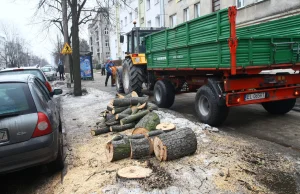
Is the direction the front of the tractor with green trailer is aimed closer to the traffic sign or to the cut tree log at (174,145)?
the traffic sign

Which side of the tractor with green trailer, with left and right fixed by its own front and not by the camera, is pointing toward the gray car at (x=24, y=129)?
left

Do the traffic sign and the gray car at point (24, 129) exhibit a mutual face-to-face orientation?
yes

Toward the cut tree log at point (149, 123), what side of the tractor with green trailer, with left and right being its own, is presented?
left

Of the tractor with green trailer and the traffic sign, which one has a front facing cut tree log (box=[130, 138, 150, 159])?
the traffic sign

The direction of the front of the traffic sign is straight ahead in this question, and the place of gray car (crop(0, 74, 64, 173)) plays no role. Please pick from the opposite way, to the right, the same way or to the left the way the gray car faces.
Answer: the opposite way

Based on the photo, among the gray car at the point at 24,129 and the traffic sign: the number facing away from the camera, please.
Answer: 1

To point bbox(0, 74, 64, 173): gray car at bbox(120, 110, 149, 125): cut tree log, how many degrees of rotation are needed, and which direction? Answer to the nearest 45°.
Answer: approximately 45° to its right

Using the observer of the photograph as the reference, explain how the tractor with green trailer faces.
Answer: facing away from the viewer and to the left of the viewer

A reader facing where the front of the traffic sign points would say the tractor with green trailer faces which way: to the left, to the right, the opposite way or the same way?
the opposite way

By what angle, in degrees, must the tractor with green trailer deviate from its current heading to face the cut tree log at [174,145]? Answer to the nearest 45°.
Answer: approximately 90° to its left

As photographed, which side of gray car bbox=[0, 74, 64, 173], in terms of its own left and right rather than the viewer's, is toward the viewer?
back

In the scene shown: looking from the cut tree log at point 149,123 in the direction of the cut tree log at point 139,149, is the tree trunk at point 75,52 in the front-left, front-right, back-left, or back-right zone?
back-right

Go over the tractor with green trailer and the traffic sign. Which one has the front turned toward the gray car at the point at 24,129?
the traffic sign
